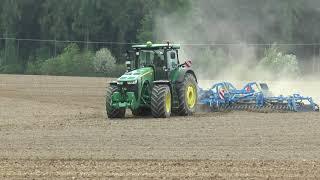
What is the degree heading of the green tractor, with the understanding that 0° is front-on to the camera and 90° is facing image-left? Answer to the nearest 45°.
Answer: approximately 45°

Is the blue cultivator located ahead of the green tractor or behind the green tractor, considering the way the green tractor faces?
behind
